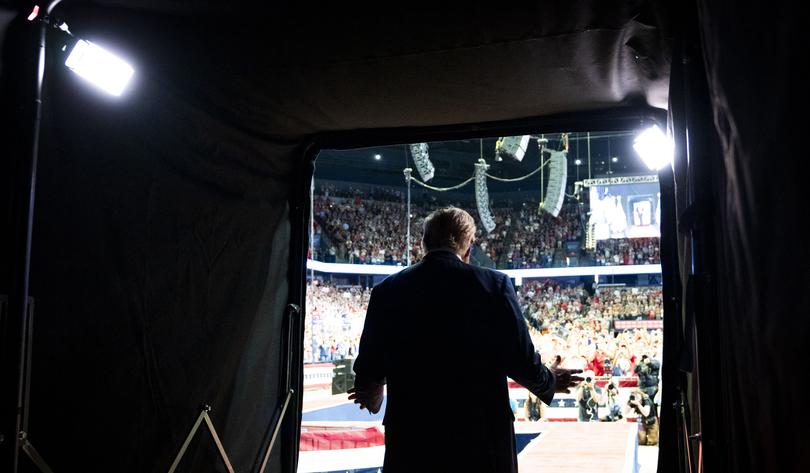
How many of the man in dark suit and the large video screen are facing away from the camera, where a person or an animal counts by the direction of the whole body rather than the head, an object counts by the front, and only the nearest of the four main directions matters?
1

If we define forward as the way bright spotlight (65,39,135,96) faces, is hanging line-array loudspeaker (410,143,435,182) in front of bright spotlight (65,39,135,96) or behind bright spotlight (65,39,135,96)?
behind

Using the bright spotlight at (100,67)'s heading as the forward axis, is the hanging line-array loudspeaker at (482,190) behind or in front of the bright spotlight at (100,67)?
behind

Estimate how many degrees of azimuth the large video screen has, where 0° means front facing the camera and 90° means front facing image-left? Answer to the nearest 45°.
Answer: approximately 0°

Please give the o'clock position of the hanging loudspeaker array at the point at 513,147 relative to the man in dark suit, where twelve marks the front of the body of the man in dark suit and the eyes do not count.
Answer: The hanging loudspeaker array is roughly at 12 o'clock from the man in dark suit.

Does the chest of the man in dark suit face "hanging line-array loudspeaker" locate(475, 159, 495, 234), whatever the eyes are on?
yes

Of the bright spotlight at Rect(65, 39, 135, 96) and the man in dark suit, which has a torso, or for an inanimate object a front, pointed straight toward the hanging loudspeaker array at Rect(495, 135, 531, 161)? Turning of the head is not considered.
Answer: the man in dark suit

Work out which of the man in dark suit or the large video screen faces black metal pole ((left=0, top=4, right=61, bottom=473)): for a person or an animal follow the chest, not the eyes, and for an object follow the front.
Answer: the large video screen

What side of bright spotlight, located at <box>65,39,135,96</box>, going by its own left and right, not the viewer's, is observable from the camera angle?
front

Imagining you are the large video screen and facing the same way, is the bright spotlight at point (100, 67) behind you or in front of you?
in front

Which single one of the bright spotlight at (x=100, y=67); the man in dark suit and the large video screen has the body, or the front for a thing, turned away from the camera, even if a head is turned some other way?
the man in dark suit

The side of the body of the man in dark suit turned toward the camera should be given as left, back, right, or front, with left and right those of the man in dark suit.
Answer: back

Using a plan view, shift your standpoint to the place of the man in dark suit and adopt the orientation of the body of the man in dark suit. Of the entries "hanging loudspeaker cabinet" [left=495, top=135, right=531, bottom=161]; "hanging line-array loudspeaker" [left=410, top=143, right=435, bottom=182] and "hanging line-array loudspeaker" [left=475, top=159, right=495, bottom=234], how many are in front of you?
3

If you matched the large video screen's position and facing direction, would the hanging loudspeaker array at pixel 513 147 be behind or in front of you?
in front

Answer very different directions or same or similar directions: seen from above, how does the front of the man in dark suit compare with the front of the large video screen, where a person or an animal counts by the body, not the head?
very different directions

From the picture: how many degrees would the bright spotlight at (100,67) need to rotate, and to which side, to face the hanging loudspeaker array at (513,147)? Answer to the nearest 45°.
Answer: approximately 135° to its left
